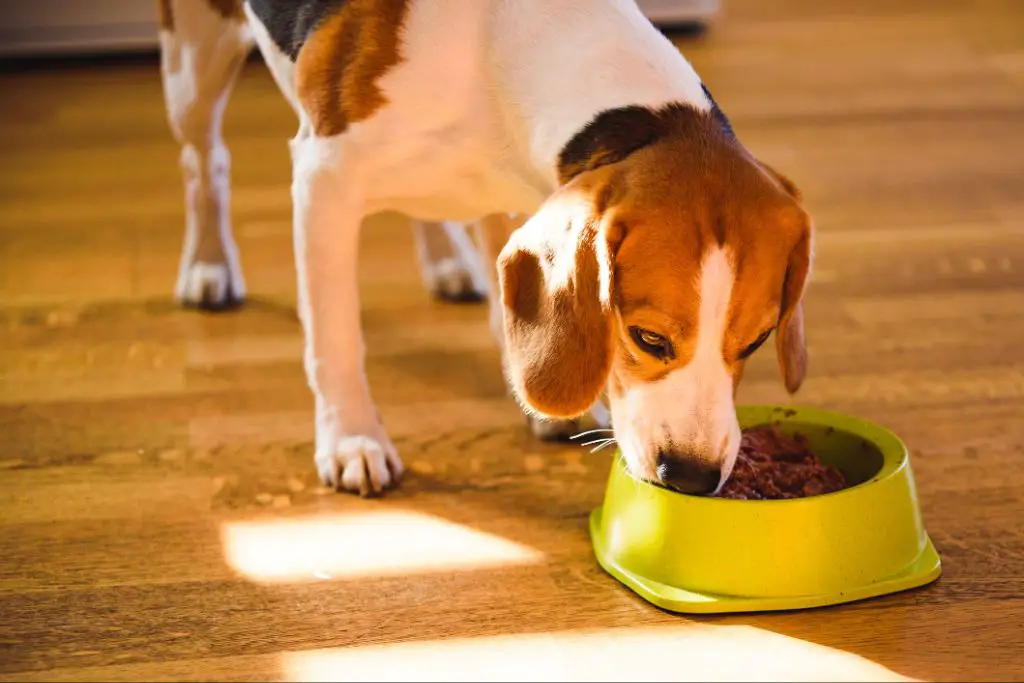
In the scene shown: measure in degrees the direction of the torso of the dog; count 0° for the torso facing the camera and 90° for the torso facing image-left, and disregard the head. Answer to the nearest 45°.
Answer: approximately 315°
